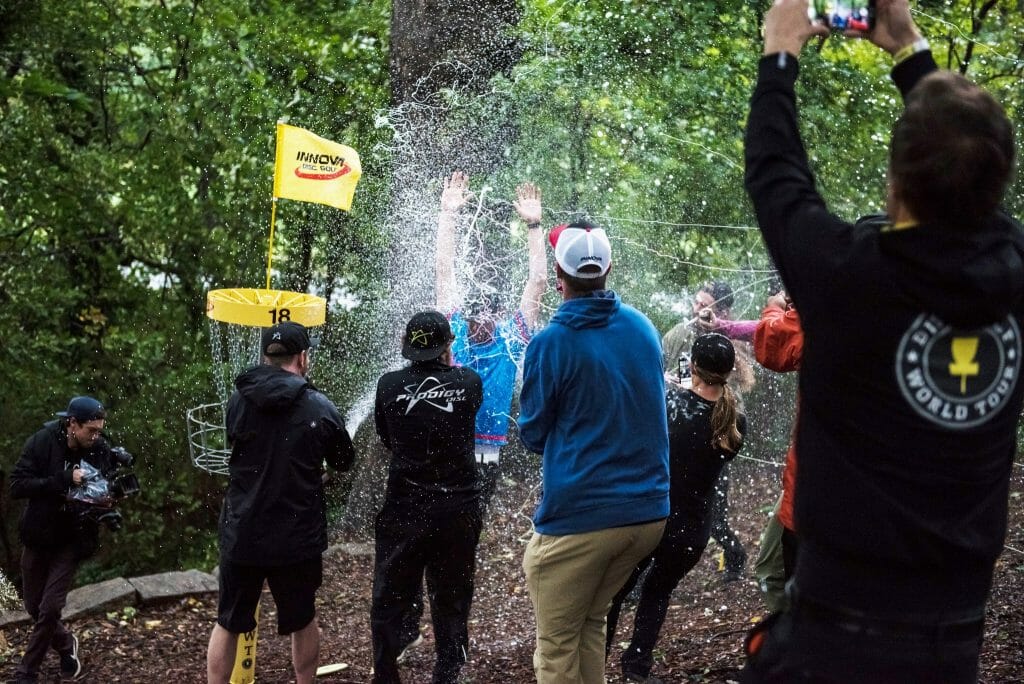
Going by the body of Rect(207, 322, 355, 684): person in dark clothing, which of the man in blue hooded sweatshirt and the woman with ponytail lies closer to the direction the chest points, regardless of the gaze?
the woman with ponytail

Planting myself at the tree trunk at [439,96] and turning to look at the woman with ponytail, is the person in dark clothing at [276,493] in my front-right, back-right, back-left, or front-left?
front-right

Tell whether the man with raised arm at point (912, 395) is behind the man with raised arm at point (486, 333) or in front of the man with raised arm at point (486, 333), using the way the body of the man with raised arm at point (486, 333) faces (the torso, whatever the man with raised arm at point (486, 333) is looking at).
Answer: in front

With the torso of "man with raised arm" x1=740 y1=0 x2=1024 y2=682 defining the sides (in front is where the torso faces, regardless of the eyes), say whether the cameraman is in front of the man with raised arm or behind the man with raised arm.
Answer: in front

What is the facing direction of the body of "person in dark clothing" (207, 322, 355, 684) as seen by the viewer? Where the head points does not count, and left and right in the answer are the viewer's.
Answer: facing away from the viewer and to the right of the viewer

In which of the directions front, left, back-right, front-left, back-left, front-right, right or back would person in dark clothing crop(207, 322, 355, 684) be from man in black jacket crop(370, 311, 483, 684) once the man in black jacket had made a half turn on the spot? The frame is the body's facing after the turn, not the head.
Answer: right

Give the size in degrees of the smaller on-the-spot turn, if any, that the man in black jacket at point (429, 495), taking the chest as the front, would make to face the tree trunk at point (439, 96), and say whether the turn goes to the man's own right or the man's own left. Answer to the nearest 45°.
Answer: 0° — they already face it

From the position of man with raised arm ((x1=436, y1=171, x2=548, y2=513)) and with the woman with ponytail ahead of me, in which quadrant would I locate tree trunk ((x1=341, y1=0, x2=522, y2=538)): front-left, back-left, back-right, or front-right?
back-left

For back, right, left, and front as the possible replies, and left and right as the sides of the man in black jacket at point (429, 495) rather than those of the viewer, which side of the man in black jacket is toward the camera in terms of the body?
back

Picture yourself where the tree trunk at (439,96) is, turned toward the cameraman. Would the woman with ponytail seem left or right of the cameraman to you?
left

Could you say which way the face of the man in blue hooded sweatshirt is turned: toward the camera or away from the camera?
away from the camera

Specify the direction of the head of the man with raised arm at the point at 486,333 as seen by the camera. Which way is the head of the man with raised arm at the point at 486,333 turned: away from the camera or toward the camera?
toward the camera

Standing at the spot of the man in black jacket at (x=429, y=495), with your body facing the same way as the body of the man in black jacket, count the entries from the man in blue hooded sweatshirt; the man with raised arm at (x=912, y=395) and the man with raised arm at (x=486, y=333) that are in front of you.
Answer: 1

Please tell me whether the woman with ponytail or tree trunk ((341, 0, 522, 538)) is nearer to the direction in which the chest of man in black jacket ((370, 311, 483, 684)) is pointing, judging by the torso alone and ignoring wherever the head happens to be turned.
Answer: the tree trunk

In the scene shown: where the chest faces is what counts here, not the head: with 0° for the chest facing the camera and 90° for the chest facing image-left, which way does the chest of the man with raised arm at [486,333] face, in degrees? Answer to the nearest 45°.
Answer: approximately 0°

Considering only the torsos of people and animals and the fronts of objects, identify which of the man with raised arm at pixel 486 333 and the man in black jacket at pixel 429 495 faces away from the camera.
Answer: the man in black jacket

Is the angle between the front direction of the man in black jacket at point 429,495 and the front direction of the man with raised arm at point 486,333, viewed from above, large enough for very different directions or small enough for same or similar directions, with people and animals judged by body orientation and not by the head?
very different directions

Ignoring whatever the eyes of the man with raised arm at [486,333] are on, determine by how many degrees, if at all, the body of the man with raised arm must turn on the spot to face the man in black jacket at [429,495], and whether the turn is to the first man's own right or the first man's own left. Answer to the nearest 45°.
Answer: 0° — they already face them

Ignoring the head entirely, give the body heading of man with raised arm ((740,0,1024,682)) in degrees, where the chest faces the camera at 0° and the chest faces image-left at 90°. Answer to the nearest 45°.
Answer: approximately 135°
